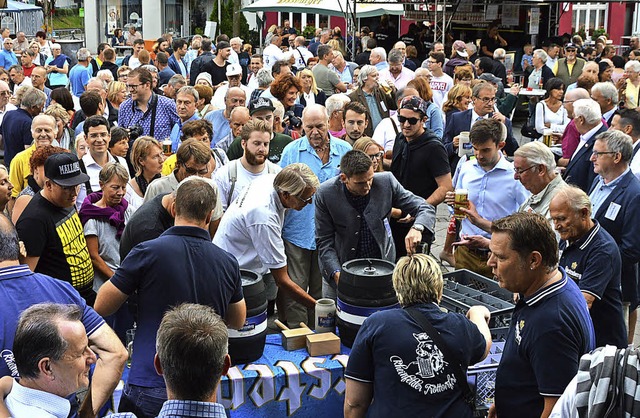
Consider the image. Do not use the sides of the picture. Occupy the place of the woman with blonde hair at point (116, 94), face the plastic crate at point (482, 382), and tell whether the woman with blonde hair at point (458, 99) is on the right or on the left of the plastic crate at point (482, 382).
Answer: left

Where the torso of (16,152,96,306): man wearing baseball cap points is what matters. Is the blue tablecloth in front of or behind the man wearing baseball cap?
in front

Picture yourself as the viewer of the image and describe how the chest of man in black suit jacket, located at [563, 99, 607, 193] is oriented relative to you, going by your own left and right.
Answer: facing to the left of the viewer

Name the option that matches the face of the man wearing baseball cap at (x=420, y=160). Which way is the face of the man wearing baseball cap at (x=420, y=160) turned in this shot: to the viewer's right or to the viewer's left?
to the viewer's left

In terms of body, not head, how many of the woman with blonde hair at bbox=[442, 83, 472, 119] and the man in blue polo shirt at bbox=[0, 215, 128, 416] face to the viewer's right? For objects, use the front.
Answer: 1

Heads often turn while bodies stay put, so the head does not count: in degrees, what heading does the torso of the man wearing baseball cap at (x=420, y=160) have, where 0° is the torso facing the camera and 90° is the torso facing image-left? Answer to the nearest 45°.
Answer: approximately 45°

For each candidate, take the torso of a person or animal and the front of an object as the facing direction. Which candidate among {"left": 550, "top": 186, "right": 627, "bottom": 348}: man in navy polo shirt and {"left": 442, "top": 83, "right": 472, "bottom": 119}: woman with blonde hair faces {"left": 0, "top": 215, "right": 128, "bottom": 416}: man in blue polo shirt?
{"left": 550, "top": 186, "right": 627, "bottom": 348}: man in navy polo shirt

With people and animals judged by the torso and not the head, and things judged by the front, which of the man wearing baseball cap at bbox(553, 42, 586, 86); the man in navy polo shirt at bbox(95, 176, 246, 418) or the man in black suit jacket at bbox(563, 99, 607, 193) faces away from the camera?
the man in navy polo shirt

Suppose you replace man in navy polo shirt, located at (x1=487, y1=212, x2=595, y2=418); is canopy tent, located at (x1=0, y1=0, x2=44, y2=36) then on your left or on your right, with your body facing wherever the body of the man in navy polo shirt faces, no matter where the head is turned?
on your right

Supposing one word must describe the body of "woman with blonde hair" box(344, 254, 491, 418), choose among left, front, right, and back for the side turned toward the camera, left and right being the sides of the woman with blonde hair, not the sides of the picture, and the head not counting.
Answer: back

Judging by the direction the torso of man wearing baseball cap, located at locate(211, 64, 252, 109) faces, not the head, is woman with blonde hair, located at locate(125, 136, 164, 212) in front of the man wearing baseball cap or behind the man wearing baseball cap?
in front
